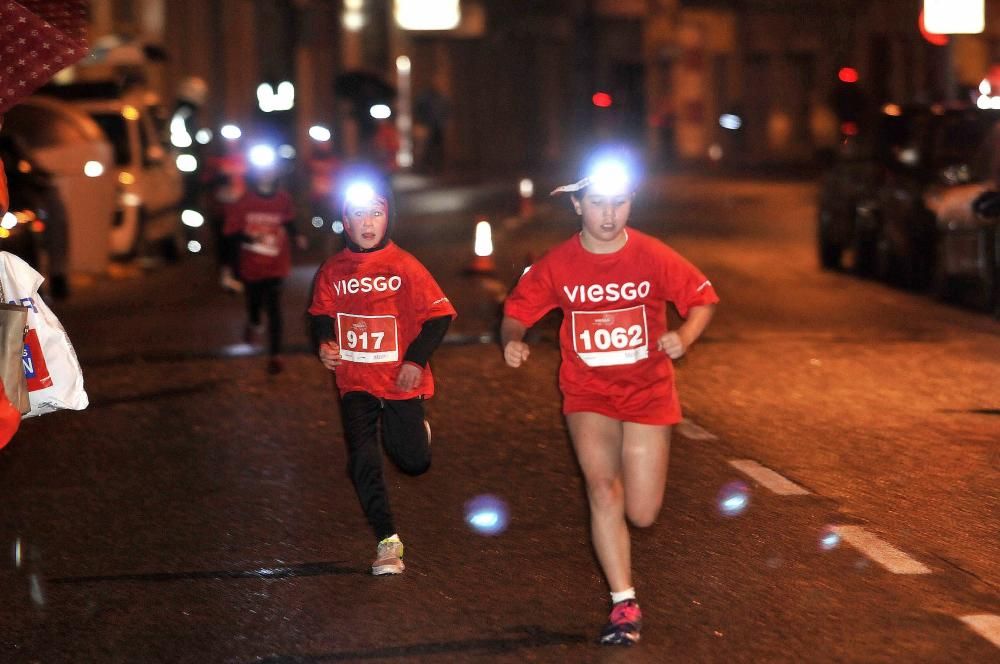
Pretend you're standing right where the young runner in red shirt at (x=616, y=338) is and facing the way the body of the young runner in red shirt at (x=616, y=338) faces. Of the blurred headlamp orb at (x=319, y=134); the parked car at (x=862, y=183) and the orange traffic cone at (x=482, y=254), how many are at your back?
3

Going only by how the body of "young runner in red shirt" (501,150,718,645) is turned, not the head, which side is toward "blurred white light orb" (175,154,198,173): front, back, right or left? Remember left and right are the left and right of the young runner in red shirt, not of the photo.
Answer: back

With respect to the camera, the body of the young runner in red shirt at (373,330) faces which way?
toward the camera

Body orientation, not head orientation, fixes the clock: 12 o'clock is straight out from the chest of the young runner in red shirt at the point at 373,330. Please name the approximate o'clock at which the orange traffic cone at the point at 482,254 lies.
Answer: The orange traffic cone is roughly at 6 o'clock from the young runner in red shirt.

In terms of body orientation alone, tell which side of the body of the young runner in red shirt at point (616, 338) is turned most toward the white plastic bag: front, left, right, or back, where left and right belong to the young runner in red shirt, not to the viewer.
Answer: right

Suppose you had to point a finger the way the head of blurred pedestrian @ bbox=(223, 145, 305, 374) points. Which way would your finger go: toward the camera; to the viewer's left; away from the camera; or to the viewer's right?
toward the camera

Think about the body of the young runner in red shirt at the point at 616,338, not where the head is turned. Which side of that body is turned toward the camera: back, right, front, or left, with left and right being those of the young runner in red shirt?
front

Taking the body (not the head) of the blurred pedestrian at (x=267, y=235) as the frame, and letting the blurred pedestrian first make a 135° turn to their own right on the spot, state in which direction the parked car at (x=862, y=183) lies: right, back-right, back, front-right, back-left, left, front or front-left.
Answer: right

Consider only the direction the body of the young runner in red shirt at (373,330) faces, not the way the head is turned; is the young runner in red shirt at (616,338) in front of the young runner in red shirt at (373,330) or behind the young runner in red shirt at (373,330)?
in front

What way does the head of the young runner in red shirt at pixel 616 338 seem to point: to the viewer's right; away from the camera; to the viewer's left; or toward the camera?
toward the camera

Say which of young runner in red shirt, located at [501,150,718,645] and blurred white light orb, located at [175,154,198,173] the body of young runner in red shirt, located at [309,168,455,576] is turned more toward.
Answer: the young runner in red shirt

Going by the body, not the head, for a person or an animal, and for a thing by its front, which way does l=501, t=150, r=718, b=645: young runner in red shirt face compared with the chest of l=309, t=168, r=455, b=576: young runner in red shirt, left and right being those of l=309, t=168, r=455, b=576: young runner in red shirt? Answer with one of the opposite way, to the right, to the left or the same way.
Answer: the same way

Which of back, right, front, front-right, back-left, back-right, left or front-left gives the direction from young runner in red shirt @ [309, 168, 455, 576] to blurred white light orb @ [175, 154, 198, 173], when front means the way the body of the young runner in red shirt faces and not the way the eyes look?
back

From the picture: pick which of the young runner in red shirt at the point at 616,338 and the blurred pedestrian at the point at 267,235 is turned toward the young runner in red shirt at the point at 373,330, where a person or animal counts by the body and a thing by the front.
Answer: the blurred pedestrian

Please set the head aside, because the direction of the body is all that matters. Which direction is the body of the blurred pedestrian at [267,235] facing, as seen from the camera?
toward the camera
